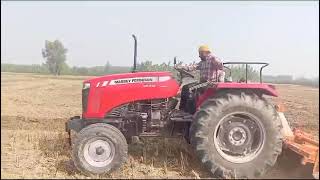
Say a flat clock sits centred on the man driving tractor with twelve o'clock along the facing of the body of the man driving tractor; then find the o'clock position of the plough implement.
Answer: The plough implement is roughly at 7 o'clock from the man driving tractor.

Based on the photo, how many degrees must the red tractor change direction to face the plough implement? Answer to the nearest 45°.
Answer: approximately 180°

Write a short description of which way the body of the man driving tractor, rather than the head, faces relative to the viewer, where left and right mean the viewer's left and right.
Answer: facing to the left of the viewer

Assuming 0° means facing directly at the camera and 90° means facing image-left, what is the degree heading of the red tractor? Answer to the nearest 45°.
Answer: approximately 90°
